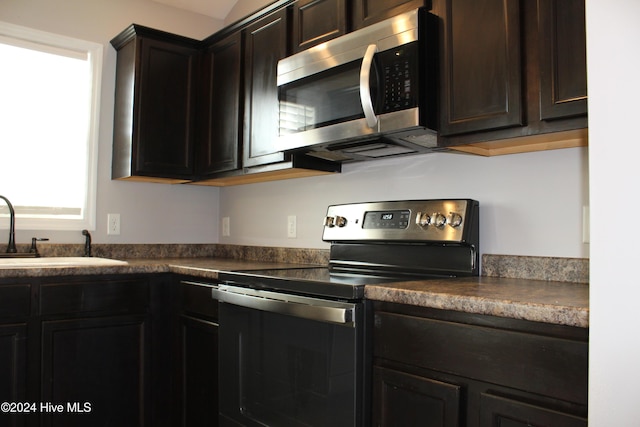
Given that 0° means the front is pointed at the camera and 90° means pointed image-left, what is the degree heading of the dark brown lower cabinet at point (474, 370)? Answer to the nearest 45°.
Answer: approximately 45°

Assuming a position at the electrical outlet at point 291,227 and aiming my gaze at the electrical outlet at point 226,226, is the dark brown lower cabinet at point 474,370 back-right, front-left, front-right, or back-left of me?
back-left

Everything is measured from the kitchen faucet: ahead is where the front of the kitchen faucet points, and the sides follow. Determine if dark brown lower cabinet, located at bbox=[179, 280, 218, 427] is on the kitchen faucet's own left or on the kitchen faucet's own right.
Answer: on the kitchen faucet's own left

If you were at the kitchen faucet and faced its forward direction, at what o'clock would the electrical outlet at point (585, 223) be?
The electrical outlet is roughly at 8 o'clock from the kitchen faucet.

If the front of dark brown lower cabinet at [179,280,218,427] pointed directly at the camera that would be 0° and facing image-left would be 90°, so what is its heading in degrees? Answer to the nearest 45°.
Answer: approximately 45°

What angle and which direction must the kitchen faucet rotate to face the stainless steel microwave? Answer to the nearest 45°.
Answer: approximately 135° to its left

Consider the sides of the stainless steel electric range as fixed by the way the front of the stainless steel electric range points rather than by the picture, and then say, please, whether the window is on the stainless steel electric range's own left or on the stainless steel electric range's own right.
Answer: on the stainless steel electric range's own right

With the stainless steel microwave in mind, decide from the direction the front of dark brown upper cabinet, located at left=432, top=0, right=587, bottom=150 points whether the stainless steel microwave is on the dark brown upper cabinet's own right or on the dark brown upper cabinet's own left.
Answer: on the dark brown upper cabinet's own right

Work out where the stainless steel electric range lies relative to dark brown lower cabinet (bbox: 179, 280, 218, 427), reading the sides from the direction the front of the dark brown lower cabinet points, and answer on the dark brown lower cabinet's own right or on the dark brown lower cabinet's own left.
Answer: on the dark brown lower cabinet's own left
